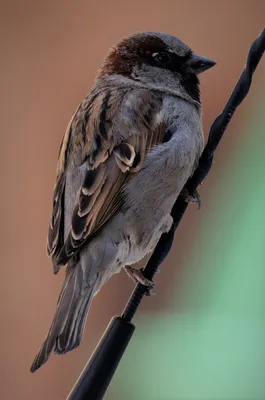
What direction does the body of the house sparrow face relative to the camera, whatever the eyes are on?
to the viewer's right
